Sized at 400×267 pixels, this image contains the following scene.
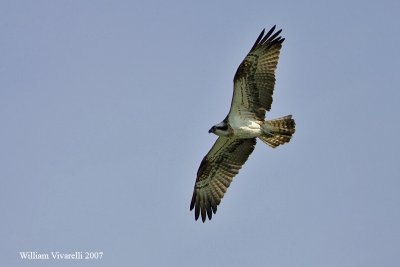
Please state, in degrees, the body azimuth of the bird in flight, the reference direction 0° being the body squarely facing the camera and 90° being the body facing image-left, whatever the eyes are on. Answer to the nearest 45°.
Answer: approximately 90°
